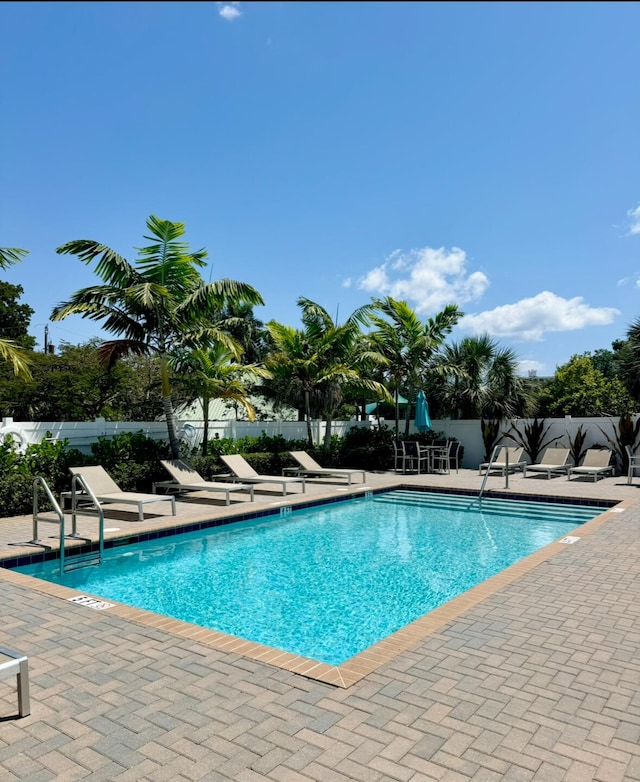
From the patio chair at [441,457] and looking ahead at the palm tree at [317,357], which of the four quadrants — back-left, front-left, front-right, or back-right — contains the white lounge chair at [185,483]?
front-left

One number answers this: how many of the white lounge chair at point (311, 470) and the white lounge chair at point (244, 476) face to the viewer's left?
0

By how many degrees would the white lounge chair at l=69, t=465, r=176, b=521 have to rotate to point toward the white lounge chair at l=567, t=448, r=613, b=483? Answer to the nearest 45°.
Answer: approximately 45° to its left

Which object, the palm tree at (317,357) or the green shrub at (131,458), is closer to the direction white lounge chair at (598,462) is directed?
the green shrub

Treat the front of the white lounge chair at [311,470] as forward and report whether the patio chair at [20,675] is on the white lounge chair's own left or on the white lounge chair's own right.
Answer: on the white lounge chair's own right

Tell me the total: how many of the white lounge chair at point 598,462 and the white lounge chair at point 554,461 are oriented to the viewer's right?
0

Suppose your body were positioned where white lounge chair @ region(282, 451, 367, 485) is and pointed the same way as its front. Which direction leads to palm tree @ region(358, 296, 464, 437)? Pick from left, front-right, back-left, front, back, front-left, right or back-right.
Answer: left

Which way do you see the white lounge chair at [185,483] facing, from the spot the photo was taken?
facing the viewer and to the right of the viewer

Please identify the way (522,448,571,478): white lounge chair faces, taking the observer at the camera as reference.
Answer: facing the viewer and to the left of the viewer

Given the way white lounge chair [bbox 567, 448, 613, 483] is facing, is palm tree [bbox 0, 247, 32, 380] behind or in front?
in front

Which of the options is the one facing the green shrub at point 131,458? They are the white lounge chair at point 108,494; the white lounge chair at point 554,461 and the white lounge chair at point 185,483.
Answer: the white lounge chair at point 554,461

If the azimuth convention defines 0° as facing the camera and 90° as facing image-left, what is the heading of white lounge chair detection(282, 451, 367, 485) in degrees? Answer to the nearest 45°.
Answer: approximately 315°

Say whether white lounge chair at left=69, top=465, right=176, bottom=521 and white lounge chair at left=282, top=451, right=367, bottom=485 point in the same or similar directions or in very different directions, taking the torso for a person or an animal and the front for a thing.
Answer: same or similar directions
